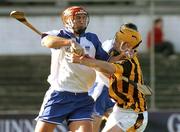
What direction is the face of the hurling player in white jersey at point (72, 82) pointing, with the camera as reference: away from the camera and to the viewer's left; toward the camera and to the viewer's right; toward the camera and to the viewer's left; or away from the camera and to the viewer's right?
toward the camera and to the viewer's right

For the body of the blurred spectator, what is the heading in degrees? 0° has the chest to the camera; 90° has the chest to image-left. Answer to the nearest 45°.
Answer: approximately 315°

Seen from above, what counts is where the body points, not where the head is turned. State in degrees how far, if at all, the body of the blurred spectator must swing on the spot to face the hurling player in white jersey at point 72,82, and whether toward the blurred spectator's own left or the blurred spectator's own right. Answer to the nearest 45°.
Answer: approximately 45° to the blurred spectator's own right
